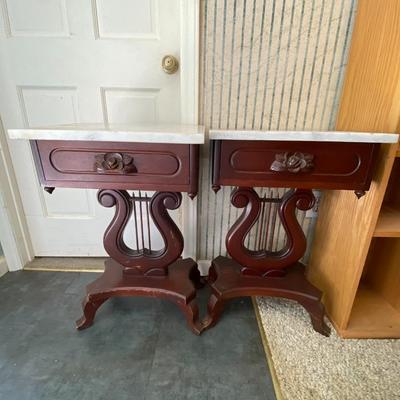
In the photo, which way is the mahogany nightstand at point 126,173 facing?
toward the camera

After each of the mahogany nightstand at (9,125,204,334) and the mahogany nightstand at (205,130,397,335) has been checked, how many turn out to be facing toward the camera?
2

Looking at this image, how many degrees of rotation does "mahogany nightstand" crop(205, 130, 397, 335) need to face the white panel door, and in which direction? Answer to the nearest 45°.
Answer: approximately 90° to its right

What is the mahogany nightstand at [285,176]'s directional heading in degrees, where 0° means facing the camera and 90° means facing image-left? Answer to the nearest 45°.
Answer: approximately 0°

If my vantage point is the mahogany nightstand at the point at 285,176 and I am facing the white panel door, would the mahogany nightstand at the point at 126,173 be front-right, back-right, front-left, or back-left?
front-left
